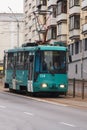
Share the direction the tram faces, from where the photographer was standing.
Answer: facing the viewer and to the right of the viewer

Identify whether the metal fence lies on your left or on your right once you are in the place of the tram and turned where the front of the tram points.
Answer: on your left
